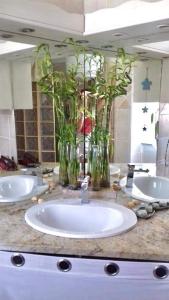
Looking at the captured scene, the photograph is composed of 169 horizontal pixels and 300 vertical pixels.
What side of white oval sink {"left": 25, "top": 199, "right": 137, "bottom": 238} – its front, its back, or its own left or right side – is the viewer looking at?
front
